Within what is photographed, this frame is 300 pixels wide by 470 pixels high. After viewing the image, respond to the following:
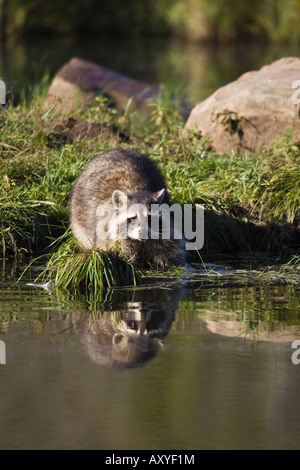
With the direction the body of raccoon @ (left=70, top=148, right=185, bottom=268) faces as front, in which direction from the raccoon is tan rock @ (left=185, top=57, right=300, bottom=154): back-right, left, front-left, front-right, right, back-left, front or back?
left

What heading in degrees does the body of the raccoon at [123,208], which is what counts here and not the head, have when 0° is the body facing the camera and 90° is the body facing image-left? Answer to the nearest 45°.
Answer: approximately 315°
